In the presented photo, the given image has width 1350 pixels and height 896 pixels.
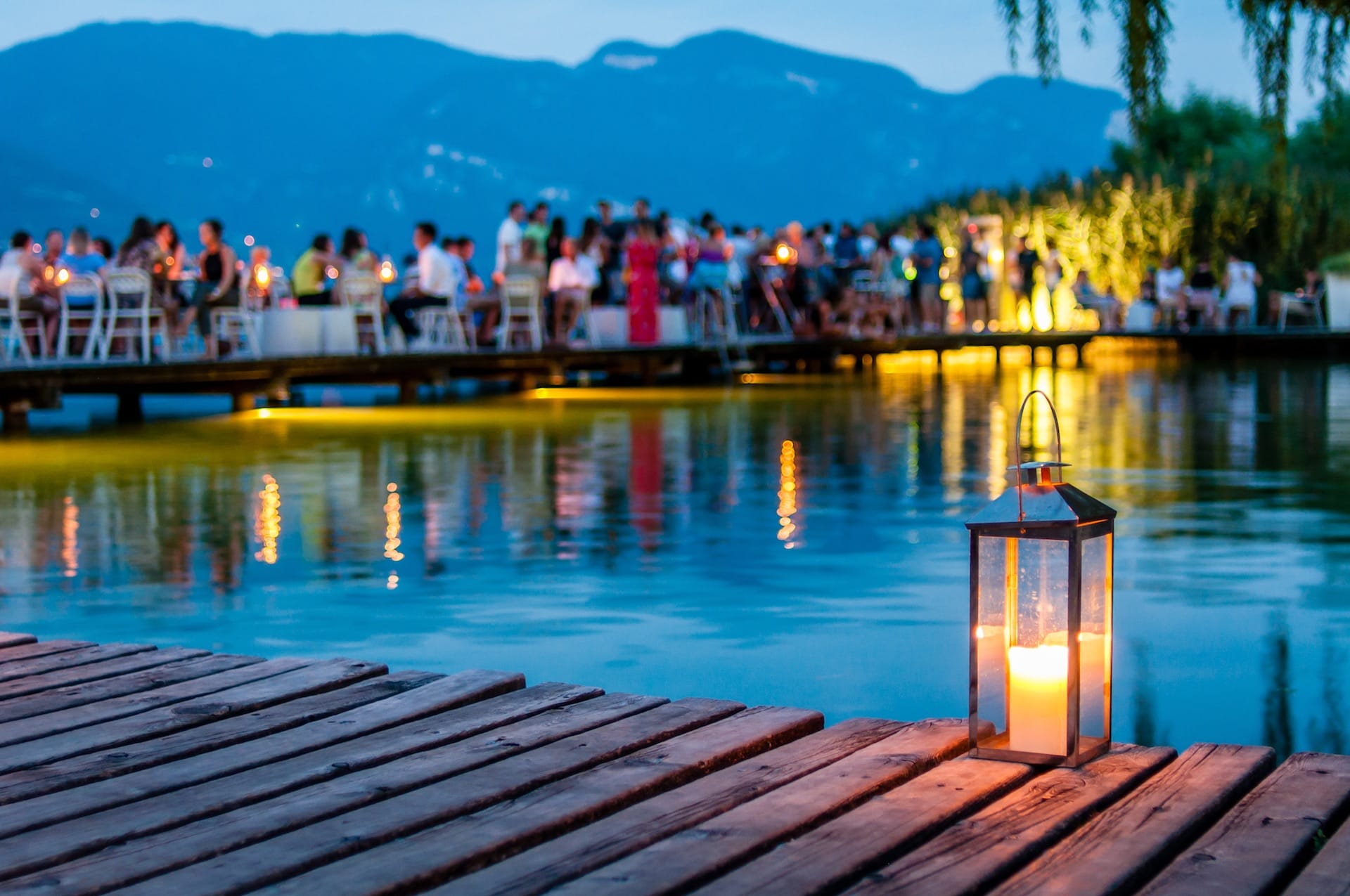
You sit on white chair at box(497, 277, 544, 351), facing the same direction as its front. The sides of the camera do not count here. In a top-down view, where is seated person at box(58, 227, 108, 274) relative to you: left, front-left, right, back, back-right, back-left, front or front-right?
back-left

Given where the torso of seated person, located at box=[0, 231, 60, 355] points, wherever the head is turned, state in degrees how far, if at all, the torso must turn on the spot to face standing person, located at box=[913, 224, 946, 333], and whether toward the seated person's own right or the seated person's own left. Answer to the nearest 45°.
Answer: approximately 45° to the seated person's own left

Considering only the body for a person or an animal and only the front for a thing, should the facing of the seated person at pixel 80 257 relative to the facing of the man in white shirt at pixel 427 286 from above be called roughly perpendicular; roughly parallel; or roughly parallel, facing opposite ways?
roughly perpendicular

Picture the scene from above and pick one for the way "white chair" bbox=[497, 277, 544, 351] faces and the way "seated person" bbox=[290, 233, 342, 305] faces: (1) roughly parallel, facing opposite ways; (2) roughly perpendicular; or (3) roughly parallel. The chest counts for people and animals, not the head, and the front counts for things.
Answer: roughly perpendicular

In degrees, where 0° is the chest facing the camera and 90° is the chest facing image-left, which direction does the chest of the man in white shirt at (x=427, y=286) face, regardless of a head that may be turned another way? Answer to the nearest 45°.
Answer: approximately 90°

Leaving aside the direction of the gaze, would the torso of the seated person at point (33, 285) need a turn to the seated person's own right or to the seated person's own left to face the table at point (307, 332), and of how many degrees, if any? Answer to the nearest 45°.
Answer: approximately 45° to the seated person's own left

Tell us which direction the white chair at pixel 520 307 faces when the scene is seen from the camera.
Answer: facing away from the viewer

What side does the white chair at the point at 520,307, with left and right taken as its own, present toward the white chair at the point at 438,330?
left

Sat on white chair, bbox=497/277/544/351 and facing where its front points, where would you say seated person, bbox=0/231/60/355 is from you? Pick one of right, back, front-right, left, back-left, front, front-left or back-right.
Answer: back-left

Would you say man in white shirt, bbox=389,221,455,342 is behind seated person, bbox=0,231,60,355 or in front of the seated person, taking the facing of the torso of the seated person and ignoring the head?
in front
